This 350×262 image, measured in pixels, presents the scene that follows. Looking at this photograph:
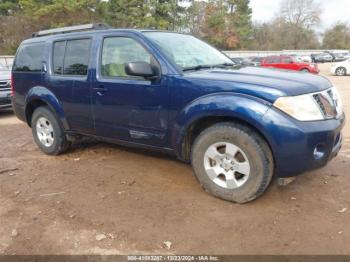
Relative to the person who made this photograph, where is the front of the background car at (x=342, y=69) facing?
facing to the left of the viewer

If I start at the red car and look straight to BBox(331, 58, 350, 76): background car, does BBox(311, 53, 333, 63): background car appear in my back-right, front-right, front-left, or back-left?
front-left

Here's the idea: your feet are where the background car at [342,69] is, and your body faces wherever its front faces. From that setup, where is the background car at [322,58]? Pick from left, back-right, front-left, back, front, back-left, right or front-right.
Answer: right

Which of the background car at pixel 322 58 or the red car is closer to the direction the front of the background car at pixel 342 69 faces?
the red car

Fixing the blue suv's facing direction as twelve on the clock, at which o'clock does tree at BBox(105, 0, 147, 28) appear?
The tree is roughly at 7 o'clock from the blue suv.

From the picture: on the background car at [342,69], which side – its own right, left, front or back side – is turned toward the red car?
front

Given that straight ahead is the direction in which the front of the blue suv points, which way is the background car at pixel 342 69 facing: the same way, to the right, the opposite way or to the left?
the opposite way

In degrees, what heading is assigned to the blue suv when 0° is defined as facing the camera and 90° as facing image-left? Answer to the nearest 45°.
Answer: approximately 315°

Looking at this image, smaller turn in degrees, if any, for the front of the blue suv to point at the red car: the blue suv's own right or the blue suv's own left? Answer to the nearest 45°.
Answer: approximately 135° to the blue suv's own left

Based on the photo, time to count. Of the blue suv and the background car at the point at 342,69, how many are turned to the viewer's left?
1
